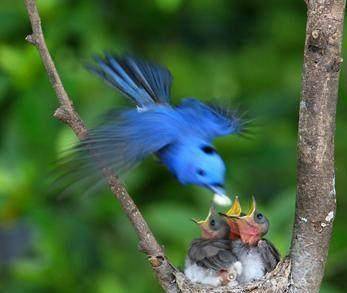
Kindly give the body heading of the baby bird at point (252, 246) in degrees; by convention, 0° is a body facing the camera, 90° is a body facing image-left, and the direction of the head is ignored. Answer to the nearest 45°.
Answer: approximately 45°

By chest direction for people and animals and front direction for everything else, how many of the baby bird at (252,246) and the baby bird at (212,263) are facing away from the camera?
0
